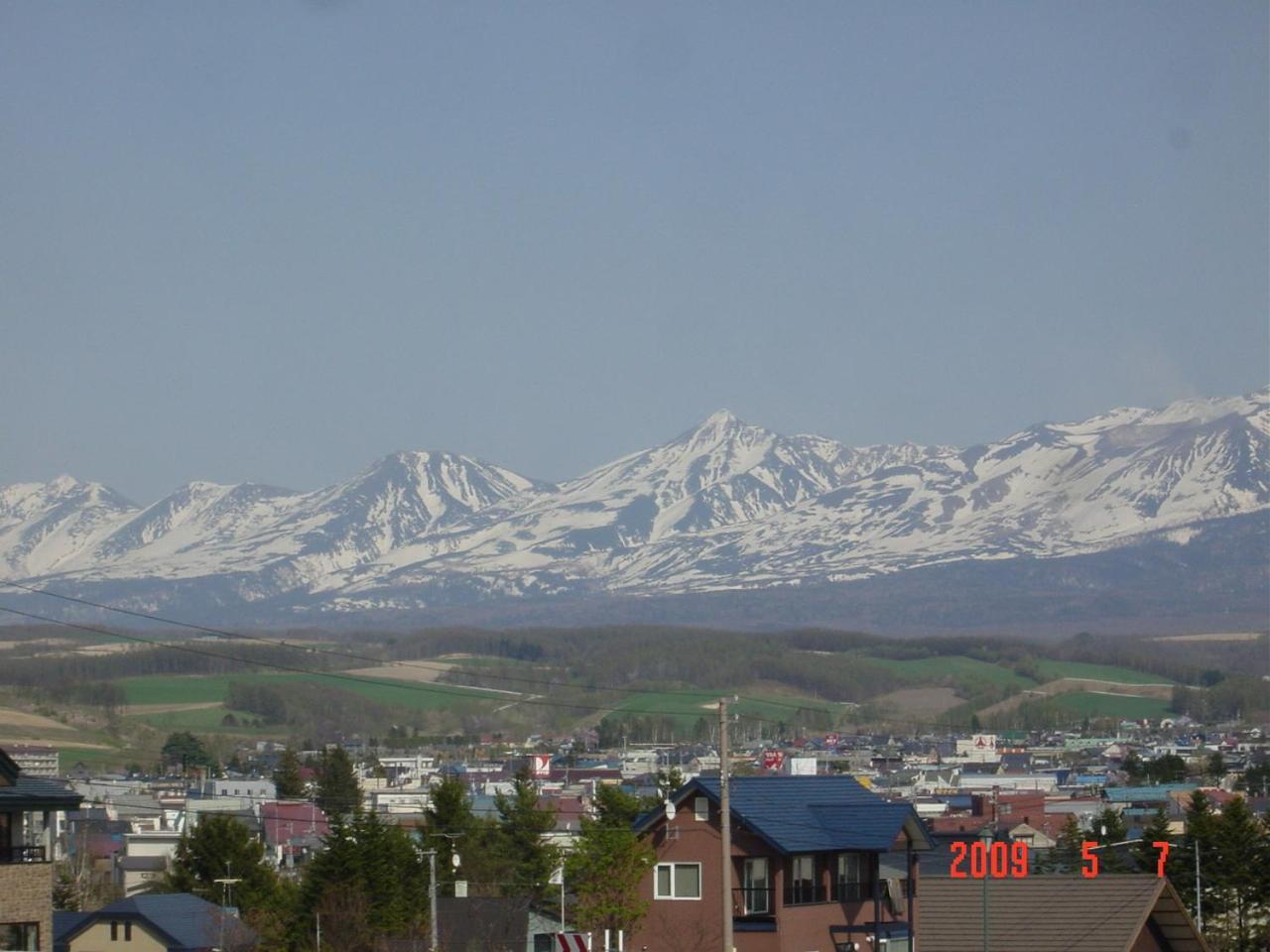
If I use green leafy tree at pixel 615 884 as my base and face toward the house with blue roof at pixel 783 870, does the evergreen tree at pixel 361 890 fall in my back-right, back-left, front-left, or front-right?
back-left
